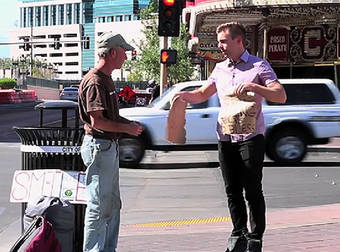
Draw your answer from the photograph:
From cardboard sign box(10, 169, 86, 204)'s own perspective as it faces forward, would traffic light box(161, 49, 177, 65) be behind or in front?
behind

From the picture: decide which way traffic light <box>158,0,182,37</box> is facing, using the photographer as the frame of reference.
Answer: facing the viewer

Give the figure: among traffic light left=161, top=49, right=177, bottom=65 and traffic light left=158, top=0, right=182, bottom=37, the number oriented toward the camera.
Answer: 2

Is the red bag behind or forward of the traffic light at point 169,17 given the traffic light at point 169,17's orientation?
forward

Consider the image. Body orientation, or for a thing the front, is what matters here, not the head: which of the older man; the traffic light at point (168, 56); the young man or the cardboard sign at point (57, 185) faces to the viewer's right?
the older man

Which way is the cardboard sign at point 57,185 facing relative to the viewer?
toward the camera

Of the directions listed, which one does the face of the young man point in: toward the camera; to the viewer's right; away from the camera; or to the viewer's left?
to the viewer's left

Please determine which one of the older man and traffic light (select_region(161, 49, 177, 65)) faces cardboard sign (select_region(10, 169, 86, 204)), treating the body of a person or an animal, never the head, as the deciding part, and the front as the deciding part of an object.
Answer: the traffic light

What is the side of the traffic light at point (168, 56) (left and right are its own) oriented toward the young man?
front

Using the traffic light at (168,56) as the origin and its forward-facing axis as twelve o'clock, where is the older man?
The older man is roughly at 12 o'clock from the traffic light.

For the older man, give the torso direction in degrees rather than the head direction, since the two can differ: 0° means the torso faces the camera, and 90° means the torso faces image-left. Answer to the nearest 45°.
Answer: approximately 270°

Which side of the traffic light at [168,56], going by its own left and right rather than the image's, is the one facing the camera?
front

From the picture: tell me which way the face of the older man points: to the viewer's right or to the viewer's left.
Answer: to the viewer's right

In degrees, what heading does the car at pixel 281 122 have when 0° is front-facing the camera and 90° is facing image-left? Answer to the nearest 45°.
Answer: approximately 90°

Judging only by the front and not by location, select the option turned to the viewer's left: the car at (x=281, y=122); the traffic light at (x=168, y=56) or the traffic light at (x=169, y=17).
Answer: the car

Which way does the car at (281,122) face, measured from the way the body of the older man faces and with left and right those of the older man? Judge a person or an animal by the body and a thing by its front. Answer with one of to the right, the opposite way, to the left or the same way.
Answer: the opposite way

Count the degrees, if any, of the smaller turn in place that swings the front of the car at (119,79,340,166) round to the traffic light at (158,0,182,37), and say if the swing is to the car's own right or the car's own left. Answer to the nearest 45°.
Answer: approximately 45° to the car's own right

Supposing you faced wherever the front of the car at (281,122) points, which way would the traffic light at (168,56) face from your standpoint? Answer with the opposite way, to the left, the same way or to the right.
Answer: to the left
